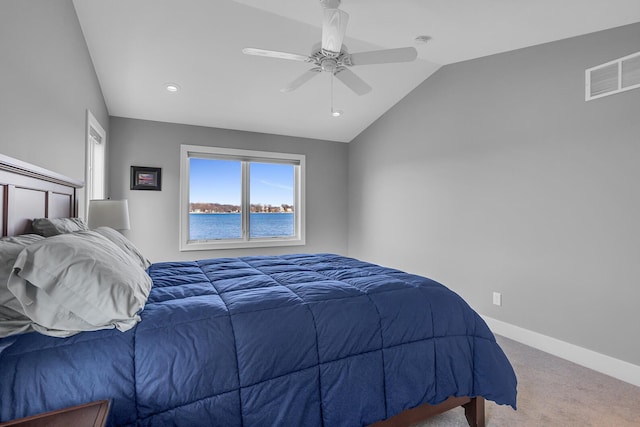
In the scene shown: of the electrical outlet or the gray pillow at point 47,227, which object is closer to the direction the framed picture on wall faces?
the gray pillow

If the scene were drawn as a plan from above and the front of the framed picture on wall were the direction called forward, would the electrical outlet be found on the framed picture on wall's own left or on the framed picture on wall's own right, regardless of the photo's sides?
on the framed picture on wall's own left

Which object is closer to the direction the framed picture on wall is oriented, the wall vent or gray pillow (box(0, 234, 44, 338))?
the gray pillow

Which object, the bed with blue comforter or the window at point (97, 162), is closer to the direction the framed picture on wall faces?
the bed with blue comforter

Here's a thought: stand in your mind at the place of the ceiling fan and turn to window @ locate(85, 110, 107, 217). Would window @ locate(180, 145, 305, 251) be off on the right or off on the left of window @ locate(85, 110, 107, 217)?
right

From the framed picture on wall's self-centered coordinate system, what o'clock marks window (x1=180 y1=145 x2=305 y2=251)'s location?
The window is roughly at 9 o'clock from the framed picture on wall.

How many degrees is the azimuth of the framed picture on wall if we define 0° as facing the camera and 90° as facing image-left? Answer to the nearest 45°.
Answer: approximately 0°

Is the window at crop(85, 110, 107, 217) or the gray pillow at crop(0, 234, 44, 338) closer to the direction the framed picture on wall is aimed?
the gray pillow

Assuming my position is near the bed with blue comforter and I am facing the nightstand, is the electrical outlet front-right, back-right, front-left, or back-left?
back-left

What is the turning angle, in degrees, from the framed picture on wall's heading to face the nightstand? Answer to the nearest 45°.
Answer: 0° — it already faces it

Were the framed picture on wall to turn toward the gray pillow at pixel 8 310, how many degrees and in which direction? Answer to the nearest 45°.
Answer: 0° — it already faces it

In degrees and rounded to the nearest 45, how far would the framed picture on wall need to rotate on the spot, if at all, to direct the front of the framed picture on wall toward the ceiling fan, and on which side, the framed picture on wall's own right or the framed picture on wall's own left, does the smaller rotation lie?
approximately 45° to the framed picture on wall's own left
